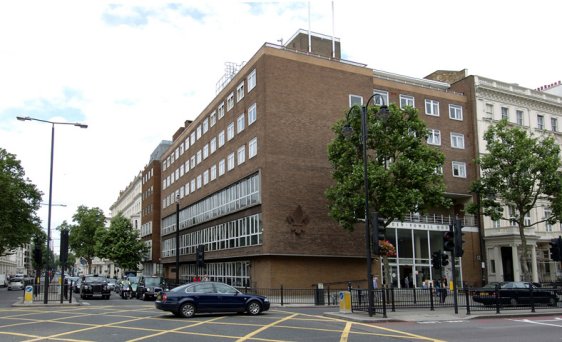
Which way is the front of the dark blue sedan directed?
to the viewer's right

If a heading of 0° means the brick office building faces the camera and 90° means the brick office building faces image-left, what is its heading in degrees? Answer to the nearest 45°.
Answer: approximately 315°

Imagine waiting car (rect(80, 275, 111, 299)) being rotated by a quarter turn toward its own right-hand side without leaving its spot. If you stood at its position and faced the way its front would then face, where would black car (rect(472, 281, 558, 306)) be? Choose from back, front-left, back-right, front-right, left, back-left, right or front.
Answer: back-left

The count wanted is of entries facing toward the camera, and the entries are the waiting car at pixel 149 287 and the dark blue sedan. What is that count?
1

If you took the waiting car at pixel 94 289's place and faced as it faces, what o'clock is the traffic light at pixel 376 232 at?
The traffic light is roughly at 11 o'clock from the waiting car.

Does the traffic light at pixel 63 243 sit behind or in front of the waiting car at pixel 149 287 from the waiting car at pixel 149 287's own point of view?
in front

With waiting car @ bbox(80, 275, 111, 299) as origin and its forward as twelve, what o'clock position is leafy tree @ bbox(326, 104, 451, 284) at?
The leafy tree is roughly at 10 o'clock from the waiting car.

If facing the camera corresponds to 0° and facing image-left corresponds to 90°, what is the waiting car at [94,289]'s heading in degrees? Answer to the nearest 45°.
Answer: approximately 0°

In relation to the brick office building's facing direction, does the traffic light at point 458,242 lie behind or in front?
in front

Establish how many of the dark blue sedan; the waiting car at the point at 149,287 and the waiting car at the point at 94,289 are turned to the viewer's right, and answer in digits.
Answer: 1

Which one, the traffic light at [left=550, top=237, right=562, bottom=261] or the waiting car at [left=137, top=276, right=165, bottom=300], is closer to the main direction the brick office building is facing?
the traffic light

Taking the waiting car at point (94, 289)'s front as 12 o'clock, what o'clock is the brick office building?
The brick office building is roughly at 9 o'clock from the waiting car.
